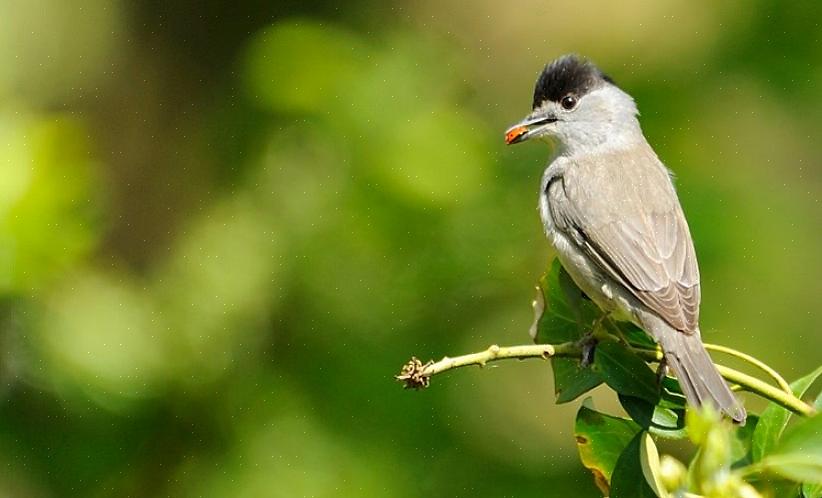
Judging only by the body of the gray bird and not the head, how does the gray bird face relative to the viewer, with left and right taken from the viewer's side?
facing away from the viewer and to the left of the viewer

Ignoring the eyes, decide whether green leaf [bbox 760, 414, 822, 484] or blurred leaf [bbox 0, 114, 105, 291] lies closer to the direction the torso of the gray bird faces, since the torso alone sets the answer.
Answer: the blurred leaf

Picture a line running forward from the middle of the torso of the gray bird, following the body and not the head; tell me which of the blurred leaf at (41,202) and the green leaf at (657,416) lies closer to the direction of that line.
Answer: the blurred leaf

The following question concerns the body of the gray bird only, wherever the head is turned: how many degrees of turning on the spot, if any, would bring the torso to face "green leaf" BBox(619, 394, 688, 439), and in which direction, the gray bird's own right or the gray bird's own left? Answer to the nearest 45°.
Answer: approximately 135° to the gray bird's own left

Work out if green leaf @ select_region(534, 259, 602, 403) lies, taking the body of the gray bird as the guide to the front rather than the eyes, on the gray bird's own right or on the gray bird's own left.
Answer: on the gray bird's own left
